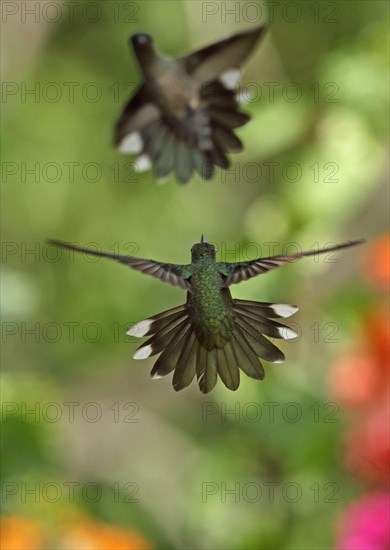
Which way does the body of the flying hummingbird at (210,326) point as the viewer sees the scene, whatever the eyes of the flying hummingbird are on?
away from the camera
